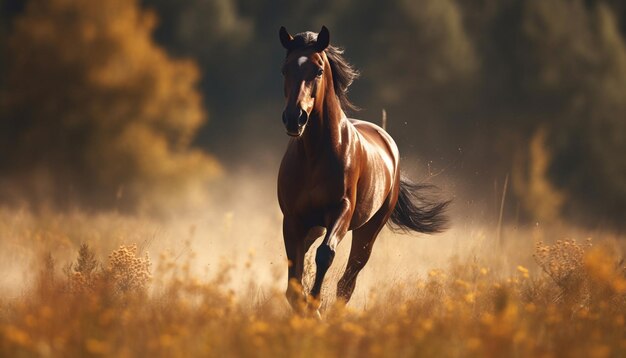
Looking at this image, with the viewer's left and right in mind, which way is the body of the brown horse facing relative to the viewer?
facing the viewer and to the left of the viewer
